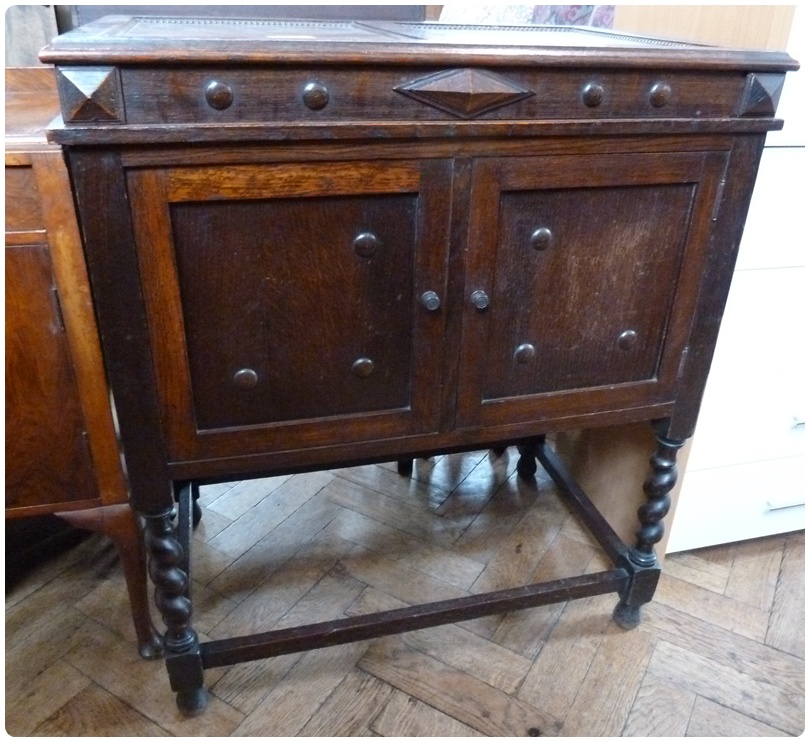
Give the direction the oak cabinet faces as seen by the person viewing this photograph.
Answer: facing the viewer

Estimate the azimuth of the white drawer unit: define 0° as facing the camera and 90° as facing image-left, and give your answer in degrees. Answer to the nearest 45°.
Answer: approximately 0°

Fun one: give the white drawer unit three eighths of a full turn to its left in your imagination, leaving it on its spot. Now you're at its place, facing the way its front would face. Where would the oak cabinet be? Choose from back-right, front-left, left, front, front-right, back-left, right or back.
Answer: back

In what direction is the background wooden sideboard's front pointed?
toward the camera

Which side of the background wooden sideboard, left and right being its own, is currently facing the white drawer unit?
left
